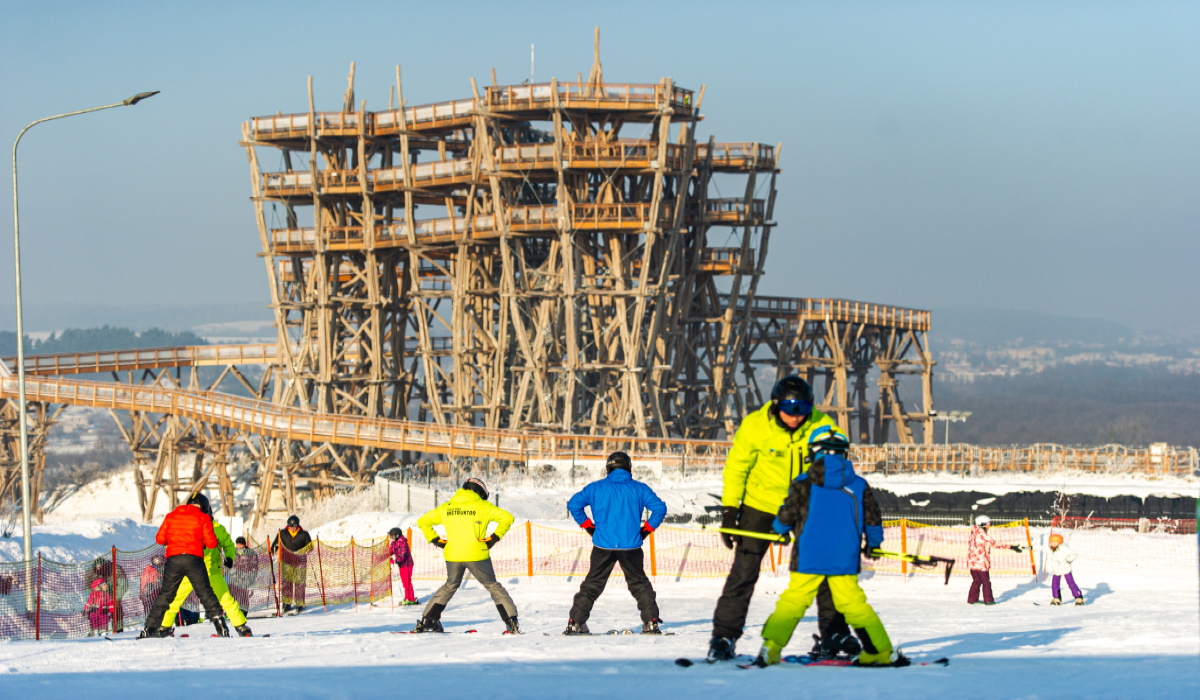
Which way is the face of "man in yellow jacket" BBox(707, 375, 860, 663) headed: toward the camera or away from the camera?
toward the camera

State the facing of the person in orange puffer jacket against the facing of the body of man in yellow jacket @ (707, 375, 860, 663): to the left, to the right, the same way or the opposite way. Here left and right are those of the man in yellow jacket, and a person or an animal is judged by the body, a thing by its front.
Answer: the opposite way

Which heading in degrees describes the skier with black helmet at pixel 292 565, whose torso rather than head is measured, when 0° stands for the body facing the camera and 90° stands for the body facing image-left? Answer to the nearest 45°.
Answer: approximately 0°

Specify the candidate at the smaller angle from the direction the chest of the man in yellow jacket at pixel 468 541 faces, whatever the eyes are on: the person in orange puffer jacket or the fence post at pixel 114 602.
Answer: the fence post

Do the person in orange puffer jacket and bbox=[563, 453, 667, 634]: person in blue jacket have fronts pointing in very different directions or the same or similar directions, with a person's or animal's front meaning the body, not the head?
same or similar directions

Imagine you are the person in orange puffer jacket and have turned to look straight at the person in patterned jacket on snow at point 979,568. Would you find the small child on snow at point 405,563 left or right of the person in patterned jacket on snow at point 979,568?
left

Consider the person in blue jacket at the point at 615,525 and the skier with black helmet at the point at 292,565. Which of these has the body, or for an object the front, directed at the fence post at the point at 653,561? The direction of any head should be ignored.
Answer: the person in blue jacket

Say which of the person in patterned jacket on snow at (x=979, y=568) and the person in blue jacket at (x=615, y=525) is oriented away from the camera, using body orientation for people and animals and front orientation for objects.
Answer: the person in blue jacket

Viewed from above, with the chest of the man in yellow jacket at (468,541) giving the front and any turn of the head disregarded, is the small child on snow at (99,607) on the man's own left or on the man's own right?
on the man's own left

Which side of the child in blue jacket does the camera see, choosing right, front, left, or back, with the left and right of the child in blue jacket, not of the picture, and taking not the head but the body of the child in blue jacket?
back

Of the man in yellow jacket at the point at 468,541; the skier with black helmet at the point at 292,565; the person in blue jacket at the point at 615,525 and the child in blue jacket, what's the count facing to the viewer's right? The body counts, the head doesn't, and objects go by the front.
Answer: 0

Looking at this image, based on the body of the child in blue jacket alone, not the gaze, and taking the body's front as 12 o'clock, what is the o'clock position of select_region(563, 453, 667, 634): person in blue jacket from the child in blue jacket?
The person in blue jacket is roughly at 11 o'clock from the child in blue jacket.

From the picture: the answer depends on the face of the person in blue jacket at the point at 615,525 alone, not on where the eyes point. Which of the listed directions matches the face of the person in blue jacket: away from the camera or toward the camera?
away from the camera

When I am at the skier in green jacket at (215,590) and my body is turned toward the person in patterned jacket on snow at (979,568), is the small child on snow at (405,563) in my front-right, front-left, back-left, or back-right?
front-left

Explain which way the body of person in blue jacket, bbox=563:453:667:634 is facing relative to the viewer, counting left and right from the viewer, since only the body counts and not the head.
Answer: facing away from the viewer

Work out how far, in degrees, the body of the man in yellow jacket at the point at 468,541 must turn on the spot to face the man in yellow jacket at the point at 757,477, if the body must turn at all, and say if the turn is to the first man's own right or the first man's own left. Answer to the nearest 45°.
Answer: approximately 135° to the first man's own right

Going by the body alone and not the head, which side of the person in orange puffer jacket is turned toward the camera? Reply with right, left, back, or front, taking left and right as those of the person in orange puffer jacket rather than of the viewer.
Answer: back

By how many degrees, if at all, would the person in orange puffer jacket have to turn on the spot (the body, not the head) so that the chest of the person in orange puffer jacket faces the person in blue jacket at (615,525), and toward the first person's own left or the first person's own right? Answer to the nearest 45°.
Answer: approximately 135° to the first person's own right

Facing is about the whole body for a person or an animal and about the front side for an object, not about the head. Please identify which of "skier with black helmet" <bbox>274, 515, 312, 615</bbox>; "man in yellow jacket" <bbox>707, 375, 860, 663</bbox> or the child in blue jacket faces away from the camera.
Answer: the child in blue jacket

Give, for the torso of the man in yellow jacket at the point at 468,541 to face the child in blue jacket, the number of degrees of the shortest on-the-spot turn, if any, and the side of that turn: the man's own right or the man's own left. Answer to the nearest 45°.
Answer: approximately 135° to the man's own right

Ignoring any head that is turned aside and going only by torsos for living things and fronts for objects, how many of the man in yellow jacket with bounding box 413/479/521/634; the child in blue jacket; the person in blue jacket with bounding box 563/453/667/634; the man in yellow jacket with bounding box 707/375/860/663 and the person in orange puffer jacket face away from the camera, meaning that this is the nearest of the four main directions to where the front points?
4
